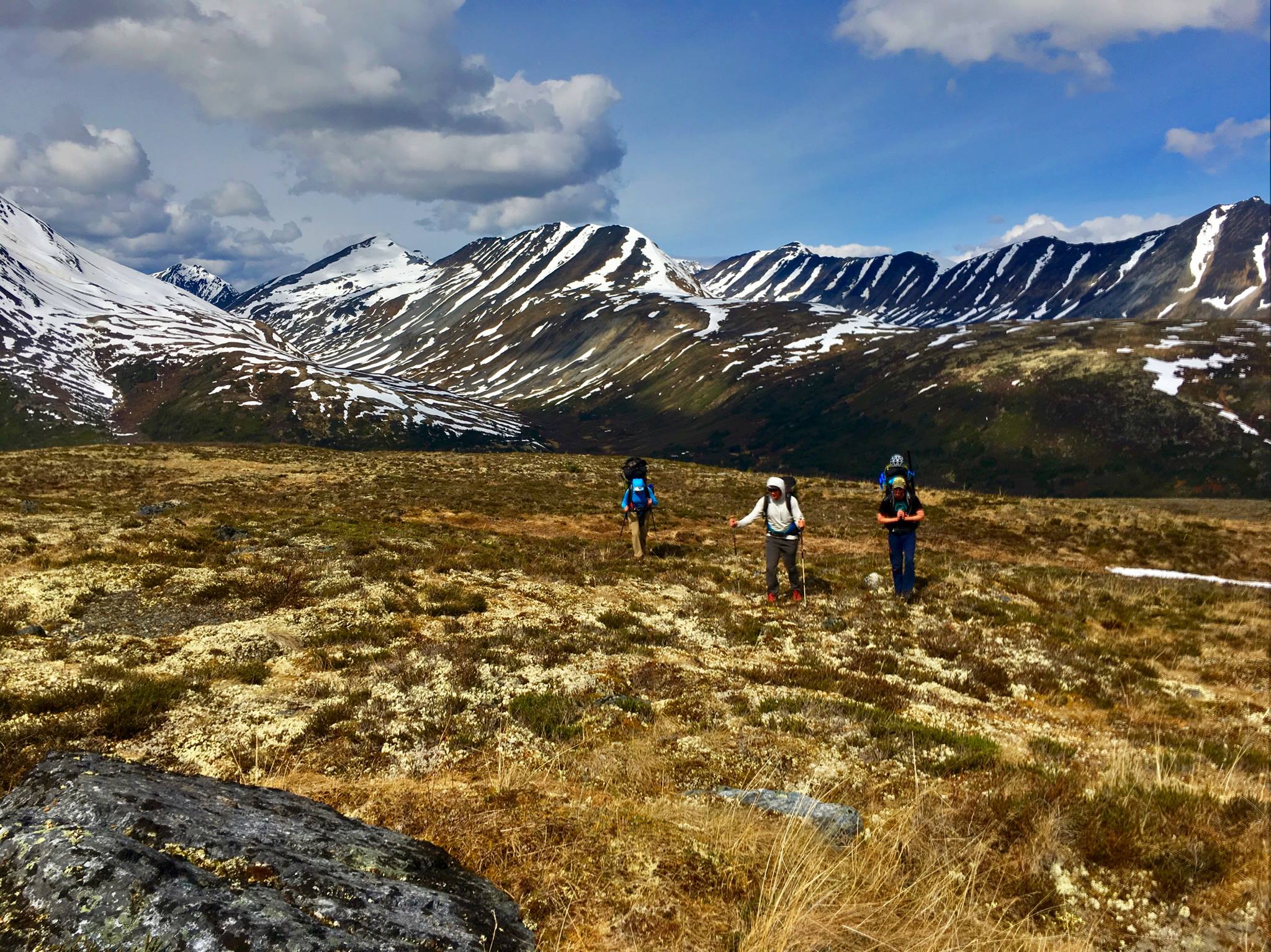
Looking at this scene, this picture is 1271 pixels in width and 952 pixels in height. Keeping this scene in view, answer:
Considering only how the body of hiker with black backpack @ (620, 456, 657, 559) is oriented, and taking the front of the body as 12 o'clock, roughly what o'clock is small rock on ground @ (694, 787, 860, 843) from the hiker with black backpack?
The small rock on ground is roughly at 12 o'clock from the hiker with black backpack.

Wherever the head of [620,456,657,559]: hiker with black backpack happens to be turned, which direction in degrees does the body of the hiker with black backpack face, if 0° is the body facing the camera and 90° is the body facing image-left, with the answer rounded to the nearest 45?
approximately 0°

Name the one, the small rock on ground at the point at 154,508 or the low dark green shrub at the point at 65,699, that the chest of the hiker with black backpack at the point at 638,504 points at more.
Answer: the low dark green shrub

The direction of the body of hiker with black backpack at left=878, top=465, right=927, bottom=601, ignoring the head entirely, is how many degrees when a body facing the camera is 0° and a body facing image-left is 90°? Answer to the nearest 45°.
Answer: approximately 0°

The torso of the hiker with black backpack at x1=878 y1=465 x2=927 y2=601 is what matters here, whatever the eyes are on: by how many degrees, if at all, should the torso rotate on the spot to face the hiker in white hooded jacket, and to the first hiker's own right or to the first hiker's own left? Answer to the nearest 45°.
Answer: approximately 45° to the first hiker's own right
